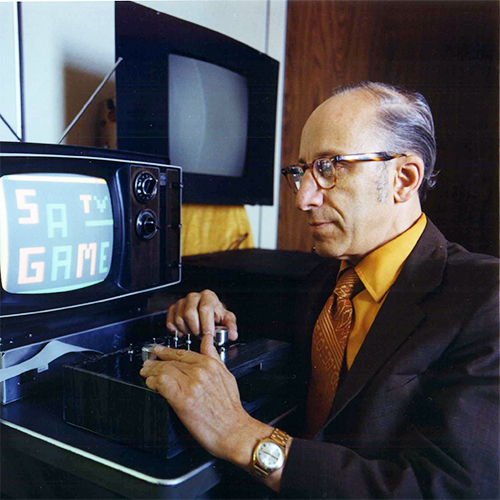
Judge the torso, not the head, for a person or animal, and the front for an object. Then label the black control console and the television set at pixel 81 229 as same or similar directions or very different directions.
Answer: same or similar directions

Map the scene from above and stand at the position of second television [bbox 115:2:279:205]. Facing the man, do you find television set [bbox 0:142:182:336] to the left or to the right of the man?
right

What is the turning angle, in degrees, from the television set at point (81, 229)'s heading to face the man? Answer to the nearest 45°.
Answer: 0° — it already faces them

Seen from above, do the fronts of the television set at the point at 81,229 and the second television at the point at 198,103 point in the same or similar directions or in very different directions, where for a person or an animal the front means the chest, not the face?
same or similar directions

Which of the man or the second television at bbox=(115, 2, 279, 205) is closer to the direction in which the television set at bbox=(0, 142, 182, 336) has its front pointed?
the man

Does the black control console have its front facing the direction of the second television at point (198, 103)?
no

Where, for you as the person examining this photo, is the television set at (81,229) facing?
facing the viewer and to the right of the viewer

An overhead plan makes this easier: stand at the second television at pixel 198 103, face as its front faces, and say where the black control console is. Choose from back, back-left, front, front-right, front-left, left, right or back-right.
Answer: front-right

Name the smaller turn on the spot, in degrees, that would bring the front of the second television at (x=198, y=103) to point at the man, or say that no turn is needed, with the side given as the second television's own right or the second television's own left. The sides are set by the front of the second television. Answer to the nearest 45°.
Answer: approximately 45° to the second television's own right

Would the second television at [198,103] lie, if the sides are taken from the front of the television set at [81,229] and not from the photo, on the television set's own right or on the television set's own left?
on the television set's own left

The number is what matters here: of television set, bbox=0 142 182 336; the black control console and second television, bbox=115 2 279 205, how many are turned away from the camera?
0

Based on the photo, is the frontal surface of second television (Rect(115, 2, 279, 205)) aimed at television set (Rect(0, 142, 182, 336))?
no
